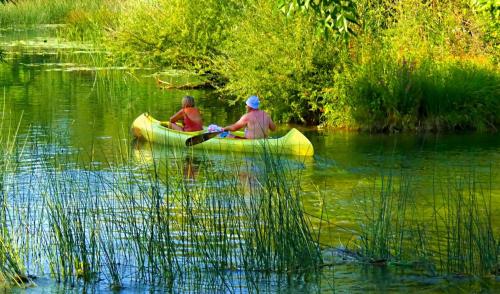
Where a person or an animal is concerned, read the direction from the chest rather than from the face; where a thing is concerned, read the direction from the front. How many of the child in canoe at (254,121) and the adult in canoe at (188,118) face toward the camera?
0

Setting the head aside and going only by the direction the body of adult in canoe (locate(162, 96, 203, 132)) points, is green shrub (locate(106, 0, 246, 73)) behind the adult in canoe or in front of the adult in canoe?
in front

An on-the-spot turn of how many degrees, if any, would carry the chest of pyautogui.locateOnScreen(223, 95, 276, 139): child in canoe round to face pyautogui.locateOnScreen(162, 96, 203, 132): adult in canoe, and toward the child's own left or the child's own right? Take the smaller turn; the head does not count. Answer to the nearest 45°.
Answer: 0° — they already face them

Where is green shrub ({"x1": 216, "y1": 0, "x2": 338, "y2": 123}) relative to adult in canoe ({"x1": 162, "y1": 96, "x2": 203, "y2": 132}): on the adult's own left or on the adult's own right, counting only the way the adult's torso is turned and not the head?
on the adult's own right

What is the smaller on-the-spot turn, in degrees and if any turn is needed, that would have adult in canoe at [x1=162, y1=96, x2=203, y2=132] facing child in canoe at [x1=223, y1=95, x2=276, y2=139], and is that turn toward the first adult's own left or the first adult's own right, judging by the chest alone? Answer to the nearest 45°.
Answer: approximately 180°

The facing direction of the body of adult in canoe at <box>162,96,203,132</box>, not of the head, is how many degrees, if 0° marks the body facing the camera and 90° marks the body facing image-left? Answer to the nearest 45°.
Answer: approximately 135°

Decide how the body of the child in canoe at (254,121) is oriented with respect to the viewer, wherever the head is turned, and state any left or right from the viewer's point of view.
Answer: facing away from the viewer and to the left of the viewer

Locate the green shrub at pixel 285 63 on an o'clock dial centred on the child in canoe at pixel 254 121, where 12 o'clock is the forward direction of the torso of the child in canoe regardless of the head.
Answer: The green shrub is roughly at 2 o'clock from the child in canoe.
